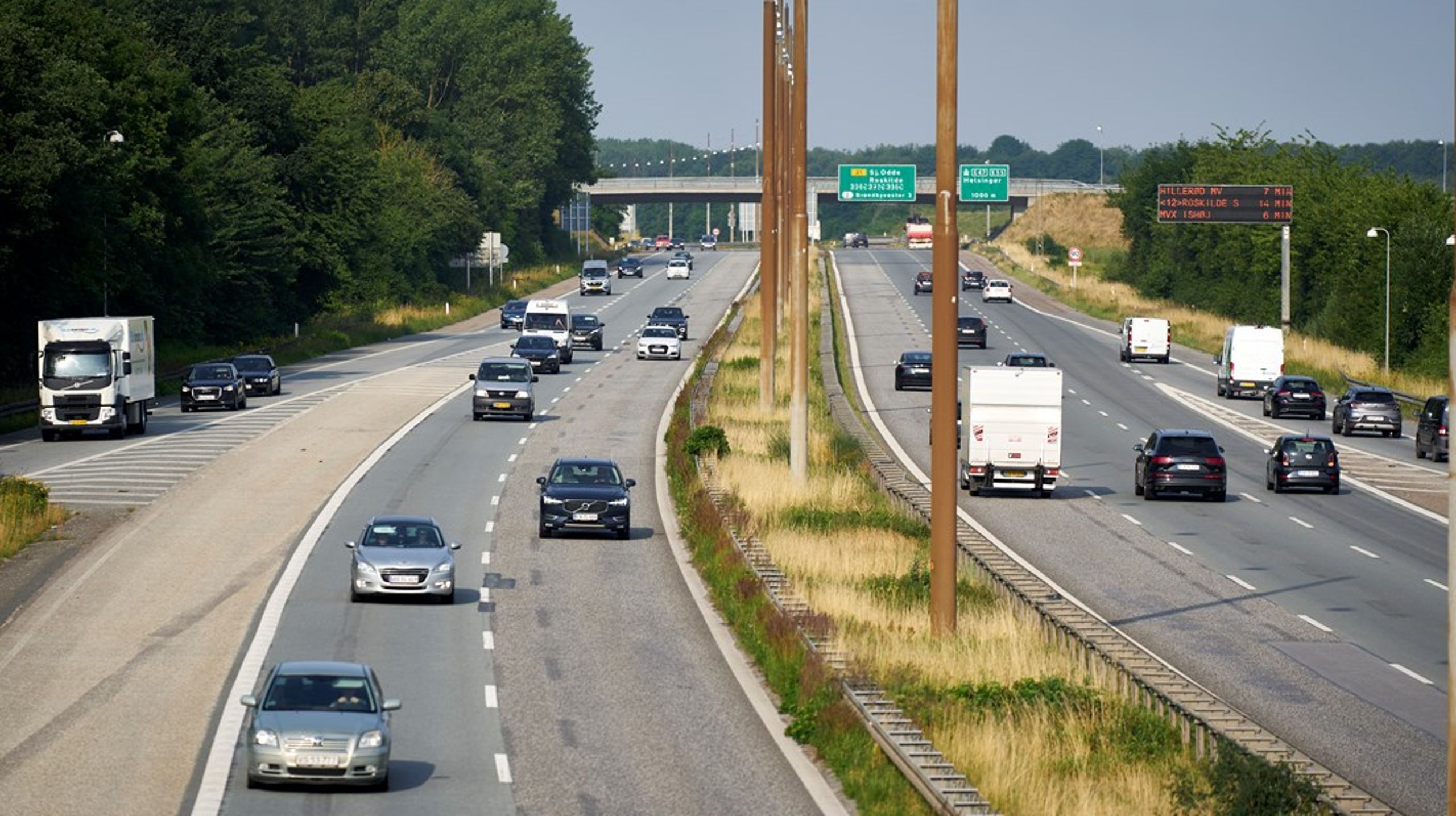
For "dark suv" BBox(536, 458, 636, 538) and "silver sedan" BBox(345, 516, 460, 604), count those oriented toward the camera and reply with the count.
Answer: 2

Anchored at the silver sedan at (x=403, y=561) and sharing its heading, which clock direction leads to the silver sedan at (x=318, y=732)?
the silver sedan at (x=318, y=732) is roughly at 12 o'clock from the silver sedan at (x=403, y=561).

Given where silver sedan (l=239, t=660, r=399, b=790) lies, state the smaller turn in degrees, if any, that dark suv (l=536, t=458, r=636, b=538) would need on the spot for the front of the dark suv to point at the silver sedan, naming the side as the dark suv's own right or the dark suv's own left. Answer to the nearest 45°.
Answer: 0° — it already faces it

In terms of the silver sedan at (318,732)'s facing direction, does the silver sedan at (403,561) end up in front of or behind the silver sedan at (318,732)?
behind

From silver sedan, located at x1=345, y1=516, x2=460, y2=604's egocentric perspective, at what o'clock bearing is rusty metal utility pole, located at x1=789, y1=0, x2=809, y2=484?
The rusty metal utility pole is roughly at 7 o'clock from the silver sedan.

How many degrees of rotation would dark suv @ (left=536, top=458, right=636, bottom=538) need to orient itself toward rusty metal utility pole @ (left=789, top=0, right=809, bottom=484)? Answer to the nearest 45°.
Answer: approximately 135° to its left

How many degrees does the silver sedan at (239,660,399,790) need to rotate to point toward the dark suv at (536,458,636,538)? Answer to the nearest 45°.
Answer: approximately 180°

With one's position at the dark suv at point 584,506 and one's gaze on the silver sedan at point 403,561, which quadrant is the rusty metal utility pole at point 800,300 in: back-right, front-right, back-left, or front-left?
back-left

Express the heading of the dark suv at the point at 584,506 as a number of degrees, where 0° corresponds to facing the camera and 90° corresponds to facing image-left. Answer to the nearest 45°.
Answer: approximately 0°

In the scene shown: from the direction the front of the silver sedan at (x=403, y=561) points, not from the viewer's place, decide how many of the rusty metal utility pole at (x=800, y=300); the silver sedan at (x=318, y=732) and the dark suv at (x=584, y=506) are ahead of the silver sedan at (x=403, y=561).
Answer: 1

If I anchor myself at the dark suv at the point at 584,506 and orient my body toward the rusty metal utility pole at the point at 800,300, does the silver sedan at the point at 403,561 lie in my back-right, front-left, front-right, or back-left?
back-right

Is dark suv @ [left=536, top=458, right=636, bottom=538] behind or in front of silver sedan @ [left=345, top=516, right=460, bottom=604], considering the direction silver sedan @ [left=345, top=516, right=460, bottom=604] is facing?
behind
